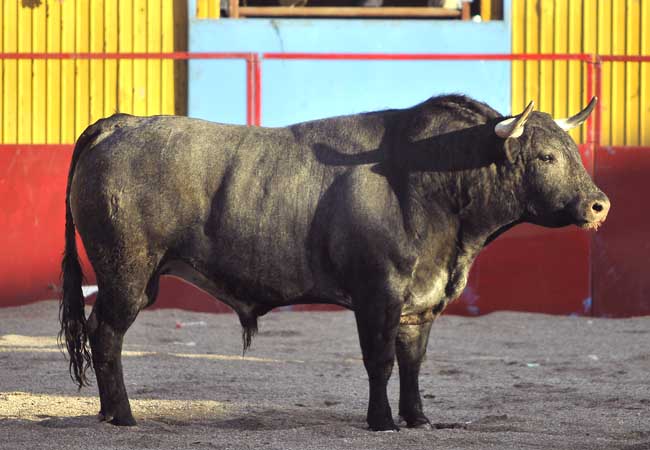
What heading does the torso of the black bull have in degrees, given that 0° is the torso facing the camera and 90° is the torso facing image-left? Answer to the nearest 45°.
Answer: approximately 270°
